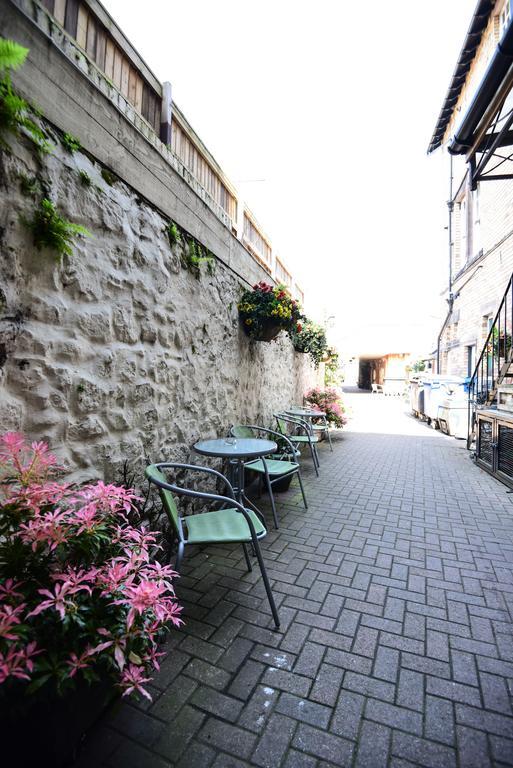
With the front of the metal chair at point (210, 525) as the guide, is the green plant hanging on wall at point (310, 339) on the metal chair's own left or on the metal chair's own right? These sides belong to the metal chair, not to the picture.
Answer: on the metal chair's own left

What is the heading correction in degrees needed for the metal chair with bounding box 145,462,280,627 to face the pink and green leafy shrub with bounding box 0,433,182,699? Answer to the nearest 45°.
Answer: approximately 135° to its right

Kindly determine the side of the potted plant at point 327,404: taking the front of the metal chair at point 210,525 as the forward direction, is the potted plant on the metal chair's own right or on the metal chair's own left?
on the metal chair's own left

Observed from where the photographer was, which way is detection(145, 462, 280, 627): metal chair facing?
facing to the right of the viewer

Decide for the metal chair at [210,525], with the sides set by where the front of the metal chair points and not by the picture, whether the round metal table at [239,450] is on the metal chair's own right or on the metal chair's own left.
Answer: on the metal chair's own left

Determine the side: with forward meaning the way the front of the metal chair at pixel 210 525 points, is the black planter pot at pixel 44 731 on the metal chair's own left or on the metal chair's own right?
on the metal chair's own right
